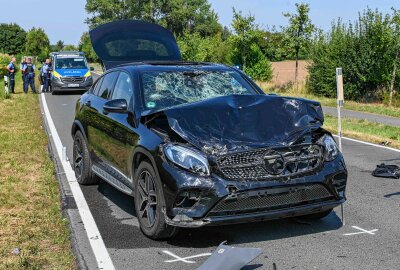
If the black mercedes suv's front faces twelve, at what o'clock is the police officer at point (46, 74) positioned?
The police officer is roughly at 7 o'clock from the black mercedes suv.

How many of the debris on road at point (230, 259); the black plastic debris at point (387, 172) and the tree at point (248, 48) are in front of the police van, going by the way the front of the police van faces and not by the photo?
2

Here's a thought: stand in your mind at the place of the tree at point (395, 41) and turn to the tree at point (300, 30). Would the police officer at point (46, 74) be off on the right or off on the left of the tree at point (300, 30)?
left

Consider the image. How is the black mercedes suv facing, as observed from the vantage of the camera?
facing the viewer and to the right of the viewer

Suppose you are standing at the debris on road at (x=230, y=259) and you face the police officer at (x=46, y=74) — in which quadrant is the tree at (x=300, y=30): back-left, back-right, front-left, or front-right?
front-right

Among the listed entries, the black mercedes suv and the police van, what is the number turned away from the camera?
0

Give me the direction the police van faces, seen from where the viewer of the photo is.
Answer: facing the viewer

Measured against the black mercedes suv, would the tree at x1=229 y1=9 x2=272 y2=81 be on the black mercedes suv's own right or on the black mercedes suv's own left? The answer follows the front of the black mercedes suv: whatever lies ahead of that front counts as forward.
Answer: on the black mercedes suv's own left

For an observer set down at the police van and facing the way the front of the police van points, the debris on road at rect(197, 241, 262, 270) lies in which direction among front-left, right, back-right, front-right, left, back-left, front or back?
front

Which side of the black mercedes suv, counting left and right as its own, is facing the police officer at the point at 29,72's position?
back

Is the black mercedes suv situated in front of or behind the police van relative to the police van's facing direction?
in front

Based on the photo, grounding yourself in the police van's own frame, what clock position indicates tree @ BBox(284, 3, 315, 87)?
The tree is roughly at 9 o'clock from the police van.

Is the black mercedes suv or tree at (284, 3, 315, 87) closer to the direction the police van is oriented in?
the black mercedes suv

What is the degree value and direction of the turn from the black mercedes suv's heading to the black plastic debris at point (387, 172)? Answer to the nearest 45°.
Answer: approximately 90° to its left

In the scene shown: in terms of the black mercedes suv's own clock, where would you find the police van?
The police van is roughly at 7 o'clock from the black mercedes suv.

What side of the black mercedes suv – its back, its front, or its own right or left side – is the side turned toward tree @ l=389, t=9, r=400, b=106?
left
